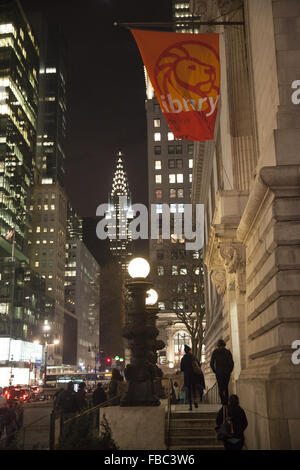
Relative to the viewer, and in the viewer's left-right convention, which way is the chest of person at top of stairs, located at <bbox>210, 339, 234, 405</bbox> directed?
facing away from the viewer

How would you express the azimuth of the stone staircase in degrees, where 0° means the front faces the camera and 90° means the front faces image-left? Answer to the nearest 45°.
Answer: approximately 0°

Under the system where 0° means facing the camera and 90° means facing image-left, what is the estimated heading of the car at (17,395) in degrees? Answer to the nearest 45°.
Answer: approximately 180°

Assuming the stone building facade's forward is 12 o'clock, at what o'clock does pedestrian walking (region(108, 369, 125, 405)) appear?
The pedestrian walking is roughly at 2 o'clock from the stone building facade.

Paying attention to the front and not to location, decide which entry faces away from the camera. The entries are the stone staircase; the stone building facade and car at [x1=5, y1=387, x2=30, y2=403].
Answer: the car

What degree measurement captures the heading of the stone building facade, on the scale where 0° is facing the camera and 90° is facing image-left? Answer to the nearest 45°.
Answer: approximately 90°

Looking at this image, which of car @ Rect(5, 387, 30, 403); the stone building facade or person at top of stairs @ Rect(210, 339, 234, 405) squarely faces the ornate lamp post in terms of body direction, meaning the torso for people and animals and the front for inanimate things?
the stone building facade
